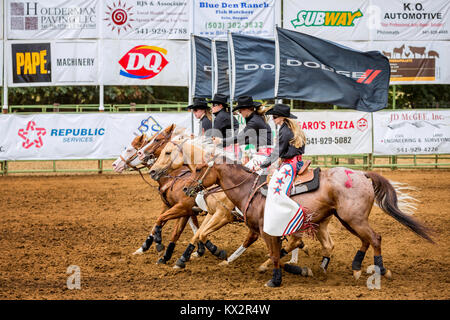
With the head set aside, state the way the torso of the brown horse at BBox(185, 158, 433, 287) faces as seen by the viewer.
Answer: to the viewer's left

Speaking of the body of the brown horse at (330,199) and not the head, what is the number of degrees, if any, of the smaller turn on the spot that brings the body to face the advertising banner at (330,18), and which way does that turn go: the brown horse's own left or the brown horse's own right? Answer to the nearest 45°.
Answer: approximately 90° to the brown horse's own right

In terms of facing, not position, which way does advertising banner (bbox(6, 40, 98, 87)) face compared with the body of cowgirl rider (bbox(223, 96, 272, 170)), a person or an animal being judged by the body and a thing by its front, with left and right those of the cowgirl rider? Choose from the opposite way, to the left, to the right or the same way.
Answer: to the left

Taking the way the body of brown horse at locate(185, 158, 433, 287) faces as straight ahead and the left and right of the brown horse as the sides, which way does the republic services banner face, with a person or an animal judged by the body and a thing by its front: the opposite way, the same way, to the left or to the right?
to the left

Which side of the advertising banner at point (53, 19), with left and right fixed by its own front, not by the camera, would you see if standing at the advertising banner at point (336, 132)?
left

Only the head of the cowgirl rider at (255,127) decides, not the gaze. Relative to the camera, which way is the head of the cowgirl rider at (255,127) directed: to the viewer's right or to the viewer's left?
to the viewer's left

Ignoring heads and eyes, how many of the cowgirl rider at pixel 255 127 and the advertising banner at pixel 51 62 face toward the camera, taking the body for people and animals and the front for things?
1

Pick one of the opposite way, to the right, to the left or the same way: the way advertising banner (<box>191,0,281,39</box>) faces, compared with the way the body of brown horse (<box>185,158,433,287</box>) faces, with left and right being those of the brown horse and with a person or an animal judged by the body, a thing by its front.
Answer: to the left

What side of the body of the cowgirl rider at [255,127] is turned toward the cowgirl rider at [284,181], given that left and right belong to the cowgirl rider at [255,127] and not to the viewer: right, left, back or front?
left

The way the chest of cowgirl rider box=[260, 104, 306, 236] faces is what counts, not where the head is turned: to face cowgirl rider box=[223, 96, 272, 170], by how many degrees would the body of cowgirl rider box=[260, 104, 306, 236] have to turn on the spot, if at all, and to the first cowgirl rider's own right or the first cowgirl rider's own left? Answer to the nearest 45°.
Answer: approximately 90° to the first cowgirl rider's own right

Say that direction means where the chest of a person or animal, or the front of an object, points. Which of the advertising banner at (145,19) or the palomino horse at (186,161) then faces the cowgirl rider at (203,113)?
the advertising banner
